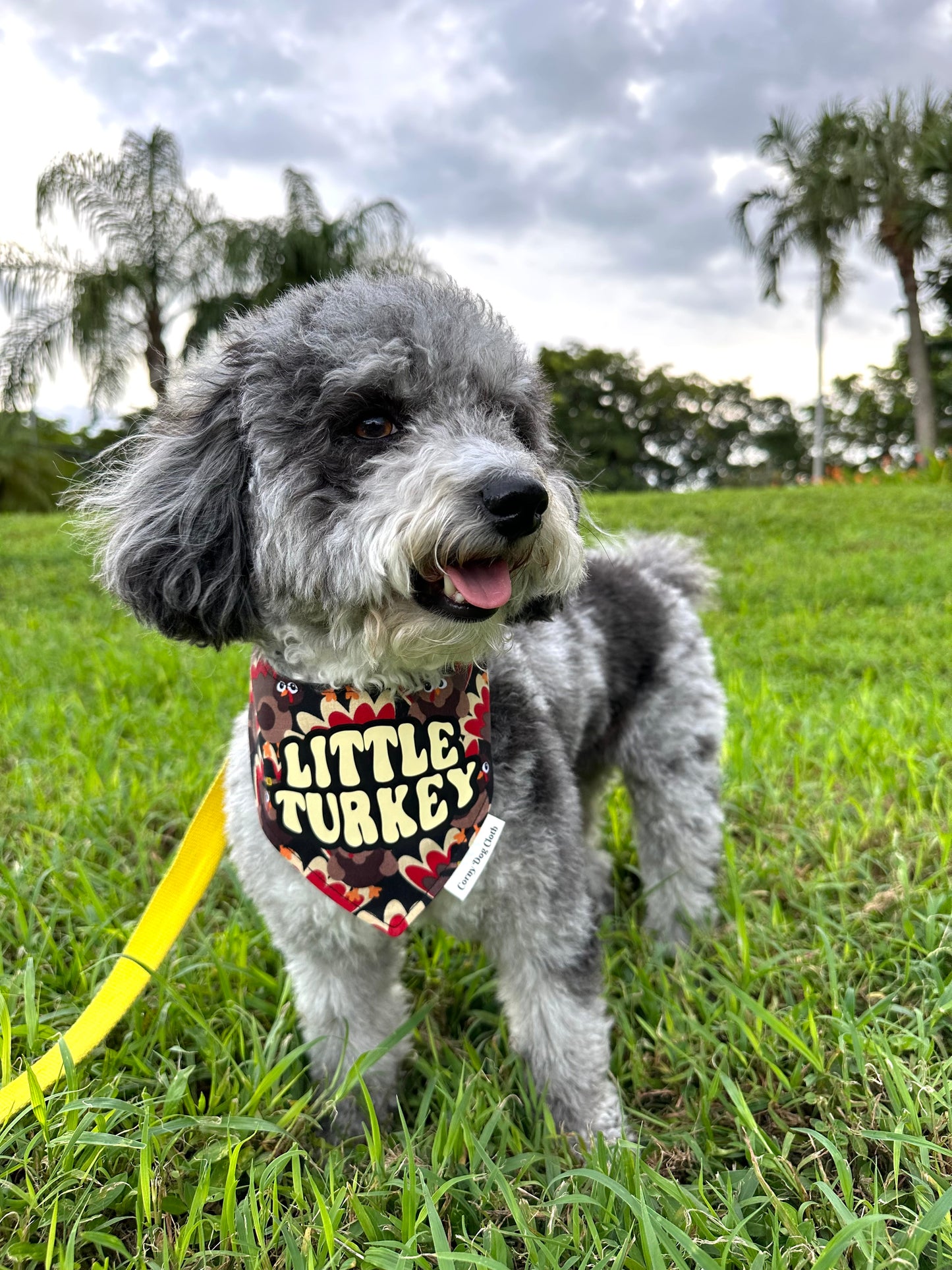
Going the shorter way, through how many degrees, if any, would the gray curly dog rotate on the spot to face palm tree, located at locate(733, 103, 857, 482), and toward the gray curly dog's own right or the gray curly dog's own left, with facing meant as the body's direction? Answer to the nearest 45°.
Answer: approximately 180°

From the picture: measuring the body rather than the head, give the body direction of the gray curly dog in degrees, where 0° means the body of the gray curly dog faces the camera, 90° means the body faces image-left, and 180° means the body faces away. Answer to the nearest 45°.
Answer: approximately 45°

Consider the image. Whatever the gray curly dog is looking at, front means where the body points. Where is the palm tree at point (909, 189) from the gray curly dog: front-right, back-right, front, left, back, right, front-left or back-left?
back

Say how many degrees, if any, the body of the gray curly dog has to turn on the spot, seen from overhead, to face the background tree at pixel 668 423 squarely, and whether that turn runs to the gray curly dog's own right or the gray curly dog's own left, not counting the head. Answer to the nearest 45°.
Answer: approximately 135° to the gray curly dog's own right

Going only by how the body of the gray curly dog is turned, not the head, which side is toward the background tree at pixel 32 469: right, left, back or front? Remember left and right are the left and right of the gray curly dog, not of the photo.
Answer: right

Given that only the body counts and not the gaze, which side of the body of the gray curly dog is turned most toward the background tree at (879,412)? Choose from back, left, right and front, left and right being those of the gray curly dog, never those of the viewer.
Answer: back

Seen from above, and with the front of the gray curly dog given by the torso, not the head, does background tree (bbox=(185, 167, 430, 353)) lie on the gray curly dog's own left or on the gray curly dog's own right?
on the gray curly dog's own right

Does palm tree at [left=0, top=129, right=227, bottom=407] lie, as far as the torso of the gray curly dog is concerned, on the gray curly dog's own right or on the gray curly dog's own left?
on the gray curly dog's own right
